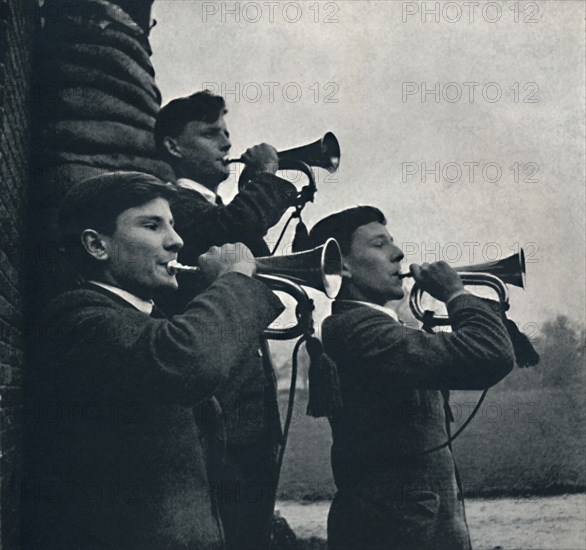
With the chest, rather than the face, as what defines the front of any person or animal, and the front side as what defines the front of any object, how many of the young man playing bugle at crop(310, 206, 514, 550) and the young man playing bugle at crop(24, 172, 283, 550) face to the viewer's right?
2

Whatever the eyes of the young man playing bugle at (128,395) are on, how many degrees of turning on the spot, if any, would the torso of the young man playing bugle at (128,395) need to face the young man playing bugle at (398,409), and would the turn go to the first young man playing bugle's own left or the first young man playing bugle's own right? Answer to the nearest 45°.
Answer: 0° — they already face them

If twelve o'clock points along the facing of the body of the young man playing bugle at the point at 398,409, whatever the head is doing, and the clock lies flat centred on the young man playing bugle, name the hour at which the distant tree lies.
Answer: The distant tree is roughly at 11 o'clock from the young man playing bugle.

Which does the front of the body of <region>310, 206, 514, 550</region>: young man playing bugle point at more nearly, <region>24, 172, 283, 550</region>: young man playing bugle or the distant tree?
the distant tree

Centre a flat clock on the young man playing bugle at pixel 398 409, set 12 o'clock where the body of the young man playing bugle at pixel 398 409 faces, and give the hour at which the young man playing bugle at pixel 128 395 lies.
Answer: the young man playing bugle at pixel 128 395 is roughly at 5 o'clock from the young man playing bugle at pixel 398 409.

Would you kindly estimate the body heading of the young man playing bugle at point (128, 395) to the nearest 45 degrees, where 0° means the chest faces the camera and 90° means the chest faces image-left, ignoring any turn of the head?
approximately 270°

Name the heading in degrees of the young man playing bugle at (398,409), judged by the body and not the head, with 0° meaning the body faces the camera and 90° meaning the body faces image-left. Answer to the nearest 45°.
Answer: approximately 270°
